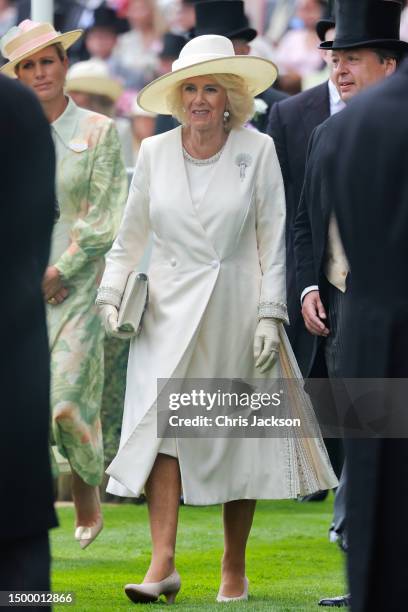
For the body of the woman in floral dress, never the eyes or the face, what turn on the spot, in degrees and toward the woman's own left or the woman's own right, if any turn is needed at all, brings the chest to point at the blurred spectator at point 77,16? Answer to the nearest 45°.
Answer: approximately 135° to the woman's own right

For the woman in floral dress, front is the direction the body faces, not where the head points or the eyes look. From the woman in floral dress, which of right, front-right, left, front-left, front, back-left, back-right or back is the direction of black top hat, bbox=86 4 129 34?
back-right

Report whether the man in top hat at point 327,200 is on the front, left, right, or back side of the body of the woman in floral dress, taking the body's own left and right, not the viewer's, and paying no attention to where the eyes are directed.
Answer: left

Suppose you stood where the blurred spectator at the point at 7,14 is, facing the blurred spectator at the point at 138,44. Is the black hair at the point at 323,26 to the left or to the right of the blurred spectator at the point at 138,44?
right

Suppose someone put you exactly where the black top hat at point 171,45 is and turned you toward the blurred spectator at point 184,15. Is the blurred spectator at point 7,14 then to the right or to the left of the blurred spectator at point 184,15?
left

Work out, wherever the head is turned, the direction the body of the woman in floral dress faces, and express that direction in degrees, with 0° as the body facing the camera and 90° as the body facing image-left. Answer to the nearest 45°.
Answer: approximately 45°

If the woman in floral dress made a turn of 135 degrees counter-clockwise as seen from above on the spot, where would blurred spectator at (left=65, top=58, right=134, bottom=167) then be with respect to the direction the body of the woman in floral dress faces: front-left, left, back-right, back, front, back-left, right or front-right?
left

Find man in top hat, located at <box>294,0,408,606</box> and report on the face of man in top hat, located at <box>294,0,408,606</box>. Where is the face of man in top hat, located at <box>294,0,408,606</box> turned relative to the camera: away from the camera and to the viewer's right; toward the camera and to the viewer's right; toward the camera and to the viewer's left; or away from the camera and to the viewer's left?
toward the camera and to the viewer's left

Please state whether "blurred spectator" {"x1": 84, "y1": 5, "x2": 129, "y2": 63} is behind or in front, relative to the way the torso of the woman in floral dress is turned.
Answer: behind
